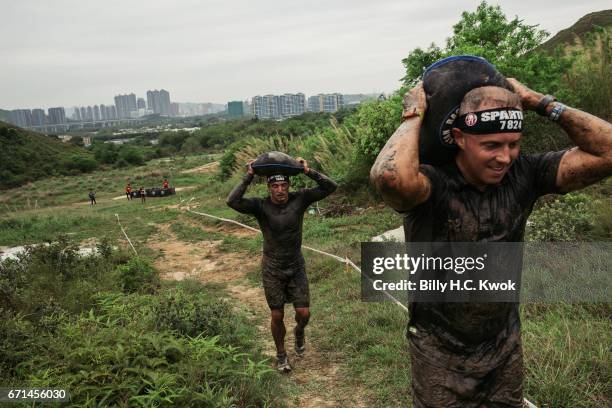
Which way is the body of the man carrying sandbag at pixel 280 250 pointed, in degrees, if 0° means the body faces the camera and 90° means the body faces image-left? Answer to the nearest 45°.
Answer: approximately 0°

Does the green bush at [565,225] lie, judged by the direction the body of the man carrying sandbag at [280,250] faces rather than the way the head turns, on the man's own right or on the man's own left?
on the man's own left

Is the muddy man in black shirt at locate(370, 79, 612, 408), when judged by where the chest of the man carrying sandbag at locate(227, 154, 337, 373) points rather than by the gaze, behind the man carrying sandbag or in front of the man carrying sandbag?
in front

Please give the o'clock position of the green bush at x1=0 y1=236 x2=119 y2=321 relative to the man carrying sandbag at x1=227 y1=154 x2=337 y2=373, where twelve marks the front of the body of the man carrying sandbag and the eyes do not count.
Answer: The green bush is roughly at 4 o'clock from the man carrying sandbag.

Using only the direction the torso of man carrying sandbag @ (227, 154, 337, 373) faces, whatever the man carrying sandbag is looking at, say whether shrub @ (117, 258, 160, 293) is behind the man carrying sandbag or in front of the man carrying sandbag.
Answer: behind

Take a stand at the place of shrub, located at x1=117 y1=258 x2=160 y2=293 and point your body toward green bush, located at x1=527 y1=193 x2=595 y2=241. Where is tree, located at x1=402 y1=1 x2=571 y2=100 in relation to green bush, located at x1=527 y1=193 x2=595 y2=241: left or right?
left

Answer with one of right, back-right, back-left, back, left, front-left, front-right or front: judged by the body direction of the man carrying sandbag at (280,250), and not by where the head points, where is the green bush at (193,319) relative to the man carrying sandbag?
right
